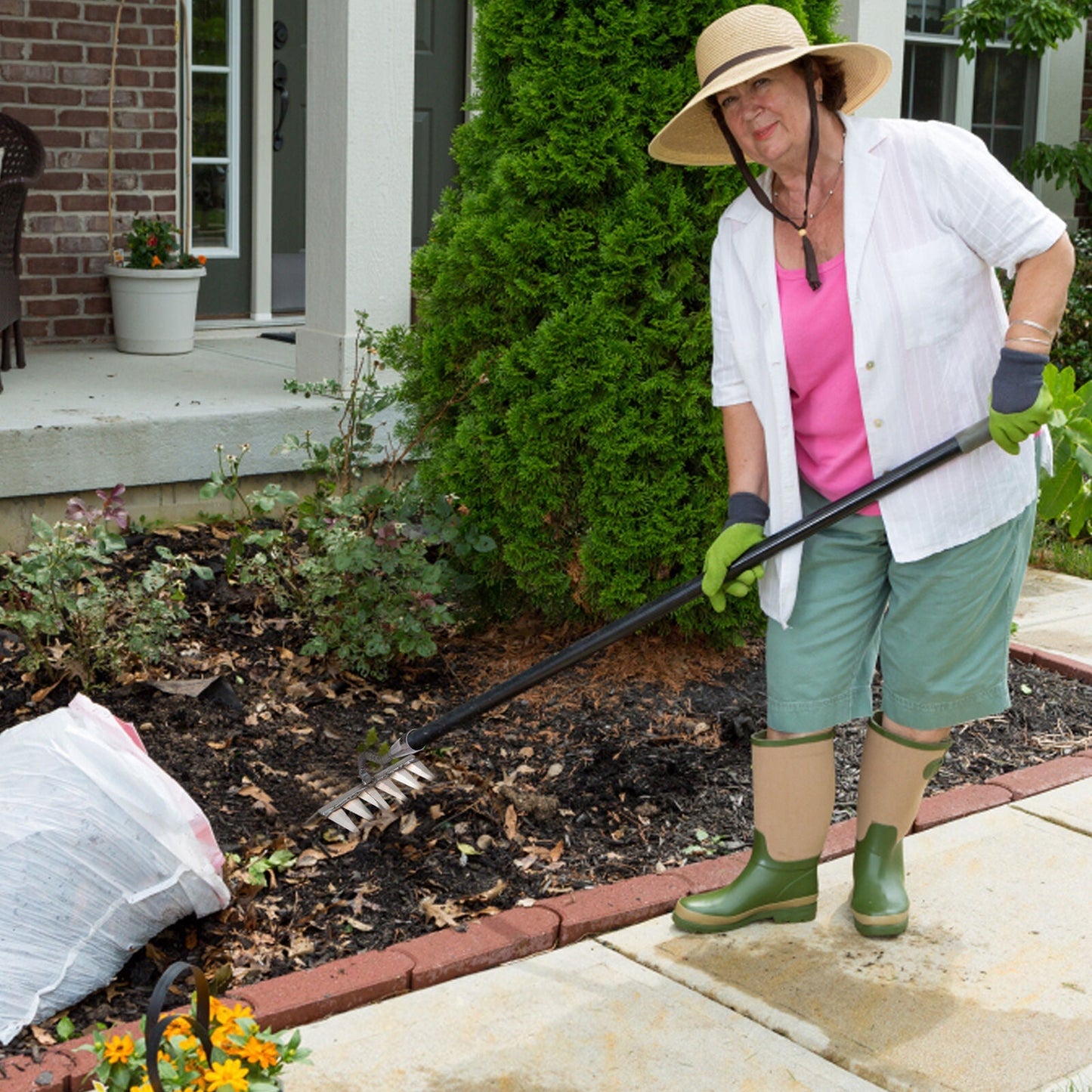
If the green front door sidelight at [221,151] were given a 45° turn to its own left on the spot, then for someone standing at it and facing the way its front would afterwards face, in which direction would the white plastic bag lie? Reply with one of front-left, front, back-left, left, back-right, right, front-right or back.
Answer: front-right

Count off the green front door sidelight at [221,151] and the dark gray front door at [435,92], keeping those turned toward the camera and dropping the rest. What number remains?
2

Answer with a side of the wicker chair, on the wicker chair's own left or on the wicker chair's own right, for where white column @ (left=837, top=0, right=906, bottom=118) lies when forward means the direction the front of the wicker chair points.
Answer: on the wicker chair's own left

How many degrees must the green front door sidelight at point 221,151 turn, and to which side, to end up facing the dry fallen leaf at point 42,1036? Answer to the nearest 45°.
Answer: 0° — it already faces it

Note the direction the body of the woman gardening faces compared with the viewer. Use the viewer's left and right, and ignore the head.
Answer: facing the viewer and to the left of the viewer

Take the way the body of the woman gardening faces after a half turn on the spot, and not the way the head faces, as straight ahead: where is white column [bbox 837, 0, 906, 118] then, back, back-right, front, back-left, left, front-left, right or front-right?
front-left

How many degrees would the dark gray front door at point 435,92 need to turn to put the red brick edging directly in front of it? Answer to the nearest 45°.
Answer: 0° — it already faces it

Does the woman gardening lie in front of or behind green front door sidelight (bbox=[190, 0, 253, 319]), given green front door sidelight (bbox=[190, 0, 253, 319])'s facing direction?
in front

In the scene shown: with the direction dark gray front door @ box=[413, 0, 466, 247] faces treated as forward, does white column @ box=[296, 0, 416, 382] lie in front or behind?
in front

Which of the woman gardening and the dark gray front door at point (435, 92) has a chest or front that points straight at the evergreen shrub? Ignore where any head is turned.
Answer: the dark gray front door

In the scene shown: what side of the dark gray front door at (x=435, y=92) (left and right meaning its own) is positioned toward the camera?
front

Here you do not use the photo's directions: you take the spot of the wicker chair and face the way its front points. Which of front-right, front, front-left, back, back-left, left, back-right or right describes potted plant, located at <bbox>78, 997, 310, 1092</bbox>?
front-left

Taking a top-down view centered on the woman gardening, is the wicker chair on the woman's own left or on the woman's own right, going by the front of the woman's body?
on the woman's own right
